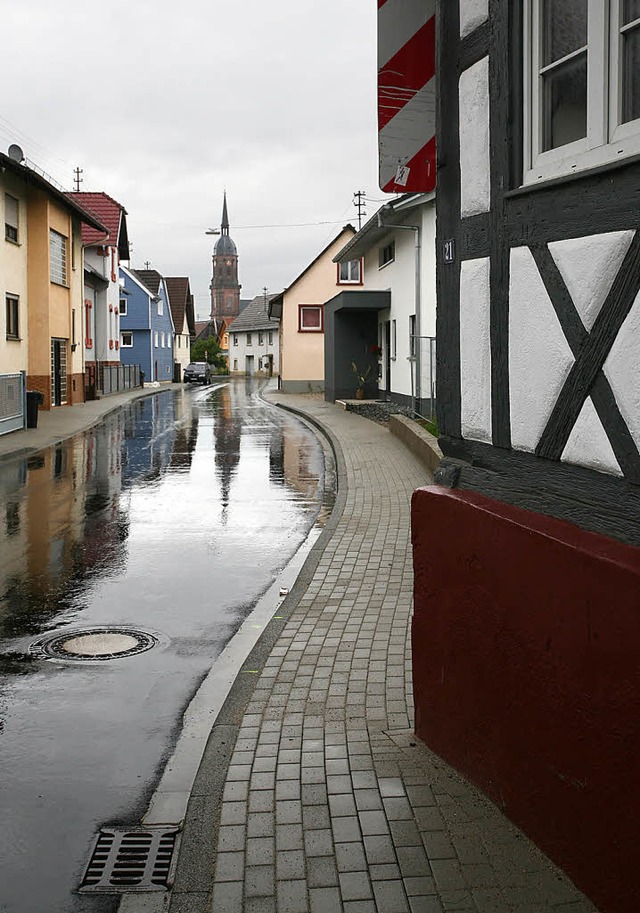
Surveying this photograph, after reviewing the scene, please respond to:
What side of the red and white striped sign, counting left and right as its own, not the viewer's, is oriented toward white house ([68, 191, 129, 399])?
back

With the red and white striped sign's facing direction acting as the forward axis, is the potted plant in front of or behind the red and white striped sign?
behind

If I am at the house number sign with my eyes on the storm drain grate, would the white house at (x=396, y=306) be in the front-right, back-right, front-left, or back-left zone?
back-right

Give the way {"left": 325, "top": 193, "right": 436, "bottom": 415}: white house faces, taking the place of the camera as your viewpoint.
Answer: facing to the left of the viewer

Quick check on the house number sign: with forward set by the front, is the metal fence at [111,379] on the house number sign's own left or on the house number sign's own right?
on the house number sign's own right

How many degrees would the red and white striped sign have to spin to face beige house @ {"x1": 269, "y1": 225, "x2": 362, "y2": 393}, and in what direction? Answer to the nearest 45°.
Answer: approximately 180°

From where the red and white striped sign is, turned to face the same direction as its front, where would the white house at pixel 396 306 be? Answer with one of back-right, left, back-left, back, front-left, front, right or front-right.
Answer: back

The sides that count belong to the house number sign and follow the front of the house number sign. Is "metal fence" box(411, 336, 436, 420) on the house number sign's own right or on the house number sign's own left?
on the house number sign's own right

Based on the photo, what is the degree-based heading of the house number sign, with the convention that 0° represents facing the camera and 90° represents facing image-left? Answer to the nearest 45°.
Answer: approximately 45°

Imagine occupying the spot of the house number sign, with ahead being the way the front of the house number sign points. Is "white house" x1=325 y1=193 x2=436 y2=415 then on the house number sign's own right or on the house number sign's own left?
on the house number sign's own right

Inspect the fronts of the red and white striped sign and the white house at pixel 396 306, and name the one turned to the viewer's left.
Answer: the white house

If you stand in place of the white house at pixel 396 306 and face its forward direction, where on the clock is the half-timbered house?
The half-timbered house is roughly at 9 o'clock from the white house.

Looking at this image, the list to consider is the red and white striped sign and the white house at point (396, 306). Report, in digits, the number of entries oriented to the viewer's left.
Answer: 1

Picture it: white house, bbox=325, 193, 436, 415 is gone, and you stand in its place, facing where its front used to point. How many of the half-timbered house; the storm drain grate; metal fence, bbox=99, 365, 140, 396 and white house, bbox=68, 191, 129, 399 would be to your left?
2
